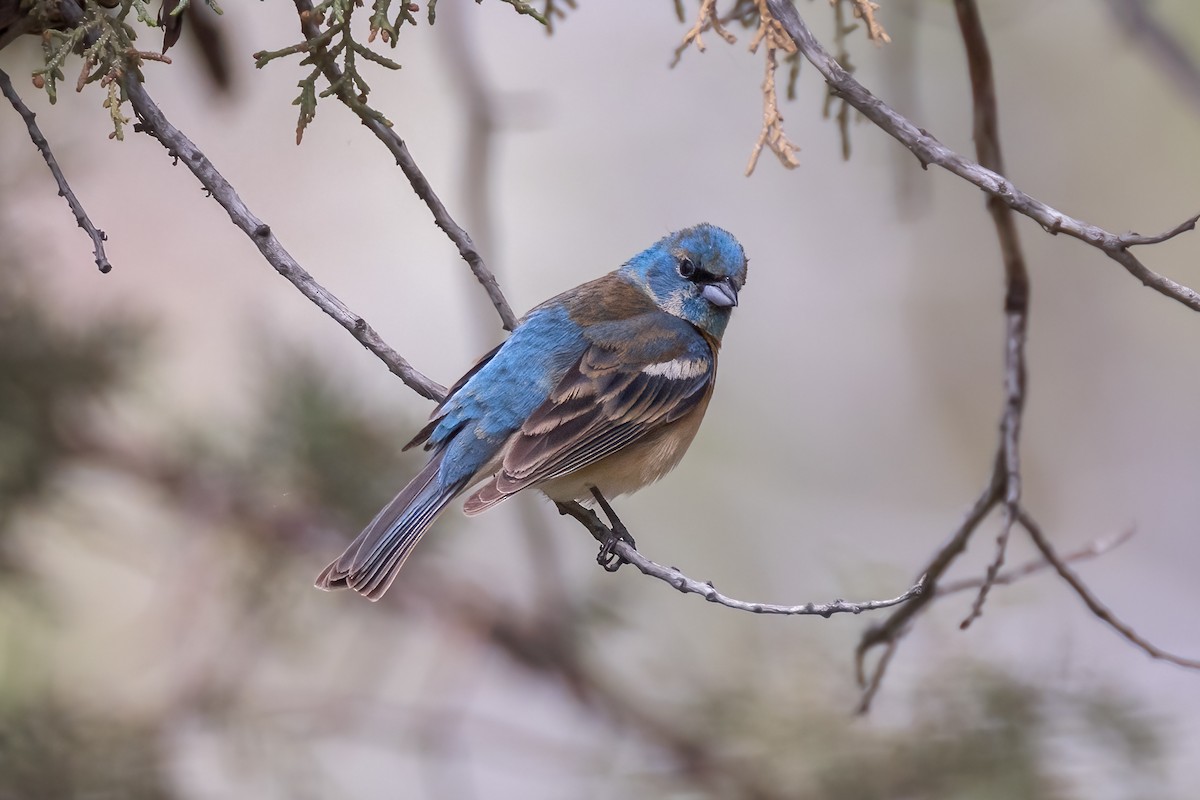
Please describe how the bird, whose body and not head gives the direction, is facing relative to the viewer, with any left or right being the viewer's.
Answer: facing away from the viewer and to the right of the viewer
